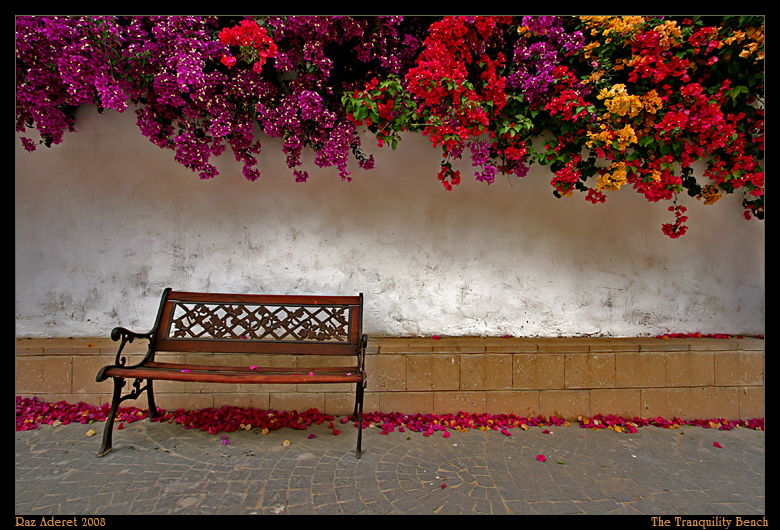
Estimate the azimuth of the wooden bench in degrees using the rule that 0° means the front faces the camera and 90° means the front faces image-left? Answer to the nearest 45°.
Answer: approximately 0°
